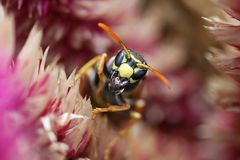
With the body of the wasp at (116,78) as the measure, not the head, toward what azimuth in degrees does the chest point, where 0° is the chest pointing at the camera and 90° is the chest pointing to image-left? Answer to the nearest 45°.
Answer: approximately 0°
